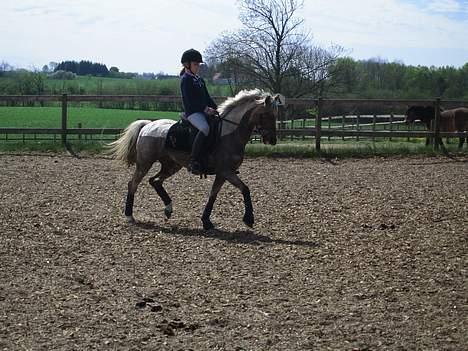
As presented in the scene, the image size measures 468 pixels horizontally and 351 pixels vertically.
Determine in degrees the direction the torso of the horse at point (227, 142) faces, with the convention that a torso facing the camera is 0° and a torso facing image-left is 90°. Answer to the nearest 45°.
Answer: approximately 270°
